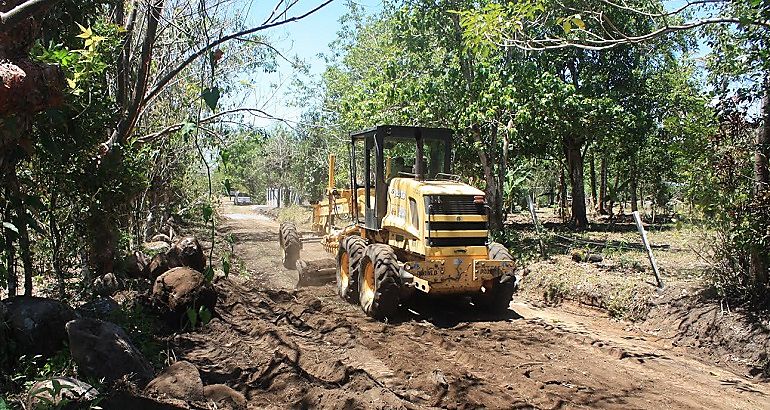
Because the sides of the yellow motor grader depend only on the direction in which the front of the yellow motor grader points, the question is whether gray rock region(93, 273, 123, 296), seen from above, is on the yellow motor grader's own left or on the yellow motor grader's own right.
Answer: on the yellow motor grader's own left

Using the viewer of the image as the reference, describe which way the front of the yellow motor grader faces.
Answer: facing away from the viewer and to the left of the viewer

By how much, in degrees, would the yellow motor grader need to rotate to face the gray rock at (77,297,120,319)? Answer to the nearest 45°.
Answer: approximately 90° to its left

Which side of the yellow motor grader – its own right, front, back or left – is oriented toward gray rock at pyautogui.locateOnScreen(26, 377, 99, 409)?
left

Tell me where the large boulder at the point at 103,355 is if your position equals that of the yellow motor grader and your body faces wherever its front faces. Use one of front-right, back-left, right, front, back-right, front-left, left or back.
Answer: left

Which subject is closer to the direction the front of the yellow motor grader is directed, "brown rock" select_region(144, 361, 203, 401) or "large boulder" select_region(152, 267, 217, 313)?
the large boulder

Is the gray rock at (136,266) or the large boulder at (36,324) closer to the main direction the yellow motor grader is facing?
the gray rock

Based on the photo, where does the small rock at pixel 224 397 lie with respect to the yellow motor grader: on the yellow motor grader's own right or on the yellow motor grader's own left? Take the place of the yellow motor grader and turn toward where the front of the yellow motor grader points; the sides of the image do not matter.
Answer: on the yellow motor grader's own left

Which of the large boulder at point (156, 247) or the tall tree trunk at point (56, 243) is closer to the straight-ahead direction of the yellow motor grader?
the large boulder

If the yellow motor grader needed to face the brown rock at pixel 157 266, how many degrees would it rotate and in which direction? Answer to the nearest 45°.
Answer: approximately 45° to its left

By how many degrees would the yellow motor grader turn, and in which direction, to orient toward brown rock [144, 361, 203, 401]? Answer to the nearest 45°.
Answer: approximately 90° to its left
